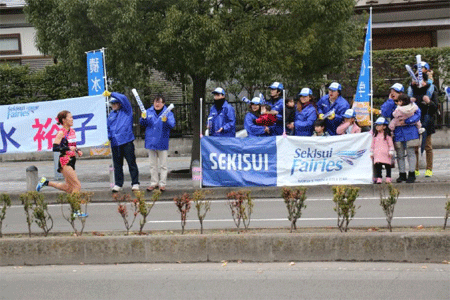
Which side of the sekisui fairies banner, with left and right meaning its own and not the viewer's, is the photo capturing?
front

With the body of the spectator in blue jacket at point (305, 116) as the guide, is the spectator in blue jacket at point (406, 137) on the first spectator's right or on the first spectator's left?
on the first spectator's left

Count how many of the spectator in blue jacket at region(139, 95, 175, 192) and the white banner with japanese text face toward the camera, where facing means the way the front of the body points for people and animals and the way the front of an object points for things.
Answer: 2

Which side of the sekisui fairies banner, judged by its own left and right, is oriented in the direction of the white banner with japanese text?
right

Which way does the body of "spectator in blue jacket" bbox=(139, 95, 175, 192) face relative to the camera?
toward the camera

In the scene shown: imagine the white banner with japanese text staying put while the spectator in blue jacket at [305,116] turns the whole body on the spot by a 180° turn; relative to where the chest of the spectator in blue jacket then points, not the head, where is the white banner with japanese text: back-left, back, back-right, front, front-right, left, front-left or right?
back-left

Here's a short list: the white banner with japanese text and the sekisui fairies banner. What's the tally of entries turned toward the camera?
2

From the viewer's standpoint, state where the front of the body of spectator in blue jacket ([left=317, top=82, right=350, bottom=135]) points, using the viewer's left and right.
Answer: facing the viewer and to the left of the viewer

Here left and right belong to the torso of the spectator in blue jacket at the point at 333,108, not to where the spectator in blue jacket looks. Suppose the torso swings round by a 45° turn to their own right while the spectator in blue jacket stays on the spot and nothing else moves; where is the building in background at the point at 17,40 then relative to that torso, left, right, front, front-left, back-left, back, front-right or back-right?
front-right

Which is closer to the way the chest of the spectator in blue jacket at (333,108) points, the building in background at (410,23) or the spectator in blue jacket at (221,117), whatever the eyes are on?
the spectator in blue jacket

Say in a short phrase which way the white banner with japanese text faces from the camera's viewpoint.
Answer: facing the viewer
